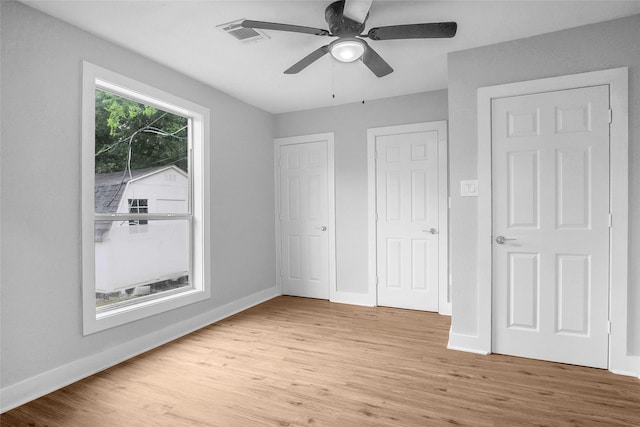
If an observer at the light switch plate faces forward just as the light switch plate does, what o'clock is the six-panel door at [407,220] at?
The six-panel door is roughly at 5 o'clock from the light switch plate.

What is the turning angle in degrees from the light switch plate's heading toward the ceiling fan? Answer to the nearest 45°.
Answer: approximately 45° to its right

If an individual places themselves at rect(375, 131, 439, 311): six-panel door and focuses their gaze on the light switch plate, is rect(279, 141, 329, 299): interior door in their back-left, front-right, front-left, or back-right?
back-right

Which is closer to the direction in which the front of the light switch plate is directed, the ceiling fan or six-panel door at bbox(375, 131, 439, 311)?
the ceiling fan

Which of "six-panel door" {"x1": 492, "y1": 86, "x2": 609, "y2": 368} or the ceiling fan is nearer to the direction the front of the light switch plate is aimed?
the ceiling fan

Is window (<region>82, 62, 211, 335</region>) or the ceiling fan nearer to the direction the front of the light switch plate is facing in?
the ceiling fan

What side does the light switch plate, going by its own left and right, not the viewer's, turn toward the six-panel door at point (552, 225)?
left

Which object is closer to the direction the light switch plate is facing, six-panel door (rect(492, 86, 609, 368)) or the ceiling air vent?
the ceiling air vent

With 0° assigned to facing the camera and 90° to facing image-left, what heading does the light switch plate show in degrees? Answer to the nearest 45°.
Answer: approximately 0°

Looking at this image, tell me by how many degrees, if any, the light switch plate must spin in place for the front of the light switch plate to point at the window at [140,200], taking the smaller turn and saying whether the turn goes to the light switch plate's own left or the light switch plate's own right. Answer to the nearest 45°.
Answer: approximately 90° to the light switch plate's own right

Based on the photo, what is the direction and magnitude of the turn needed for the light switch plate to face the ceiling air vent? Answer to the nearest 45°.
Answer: approximately 45° to its right

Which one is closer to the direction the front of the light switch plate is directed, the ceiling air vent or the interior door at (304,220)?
the ceiling air vent
